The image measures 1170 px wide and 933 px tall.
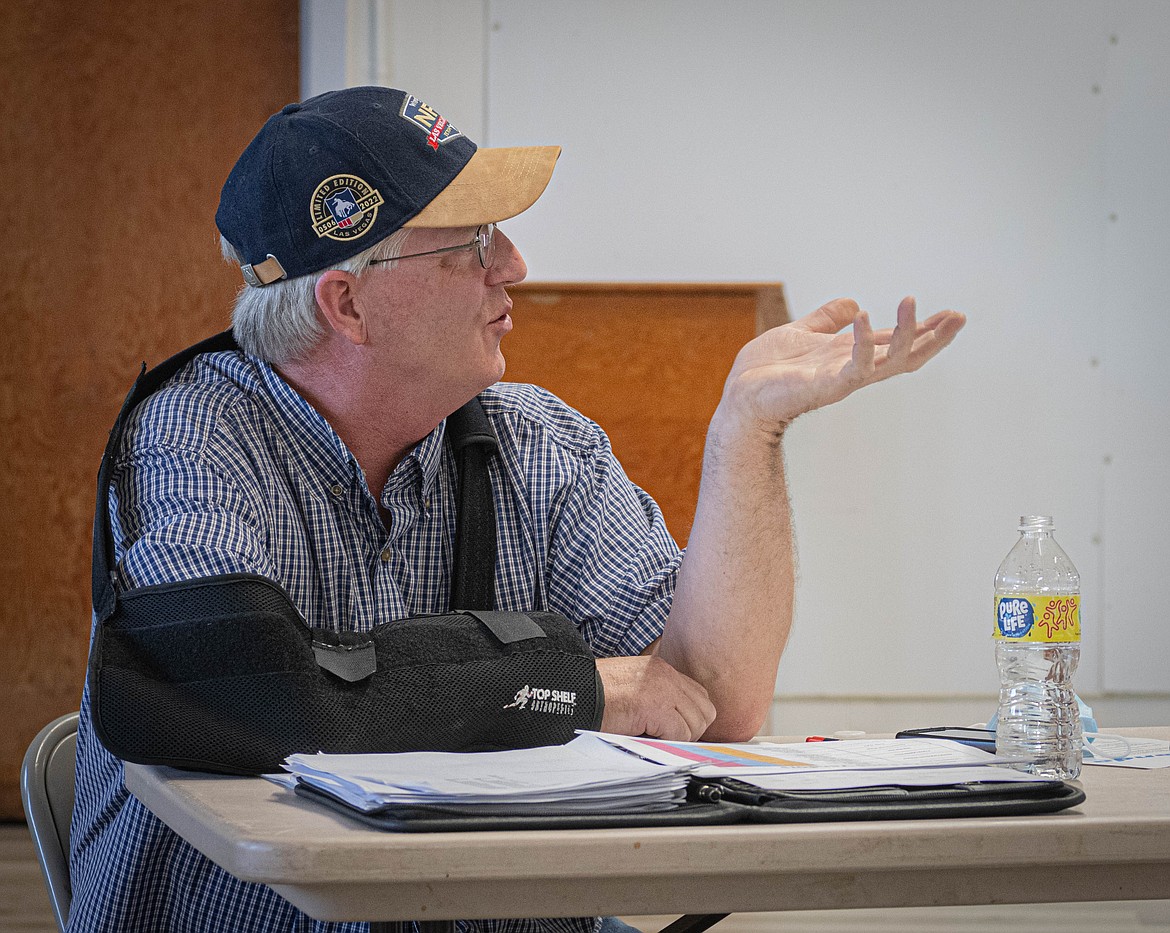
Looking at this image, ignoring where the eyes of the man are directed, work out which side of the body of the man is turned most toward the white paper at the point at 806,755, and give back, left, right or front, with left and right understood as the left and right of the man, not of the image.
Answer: front

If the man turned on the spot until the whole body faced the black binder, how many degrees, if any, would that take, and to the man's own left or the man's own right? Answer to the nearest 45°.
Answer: approximately 45° to the man's own right

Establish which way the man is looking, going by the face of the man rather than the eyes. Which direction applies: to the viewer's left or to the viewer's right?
to the viewer's right

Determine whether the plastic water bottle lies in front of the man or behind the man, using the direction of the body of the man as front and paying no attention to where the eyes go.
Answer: in front

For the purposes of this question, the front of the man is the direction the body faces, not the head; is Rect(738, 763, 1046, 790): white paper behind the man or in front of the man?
in front

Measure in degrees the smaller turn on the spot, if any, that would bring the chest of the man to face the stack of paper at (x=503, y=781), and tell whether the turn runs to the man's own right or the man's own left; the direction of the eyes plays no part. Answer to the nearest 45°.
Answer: approximately 45° to the man's own right

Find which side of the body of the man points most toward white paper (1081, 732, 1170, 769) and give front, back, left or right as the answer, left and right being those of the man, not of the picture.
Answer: front
